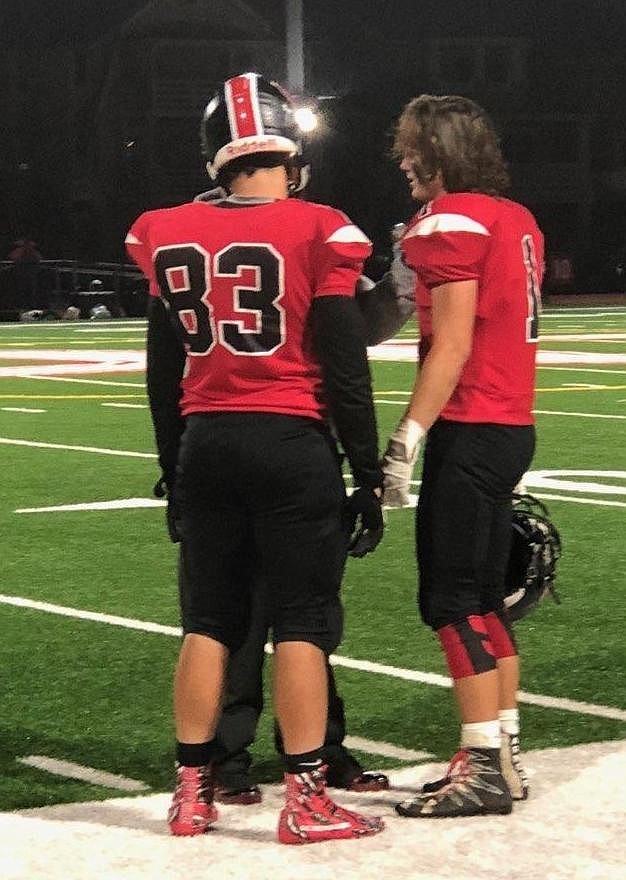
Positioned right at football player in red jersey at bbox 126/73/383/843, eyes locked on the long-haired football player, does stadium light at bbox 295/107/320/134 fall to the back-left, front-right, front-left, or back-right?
front-left

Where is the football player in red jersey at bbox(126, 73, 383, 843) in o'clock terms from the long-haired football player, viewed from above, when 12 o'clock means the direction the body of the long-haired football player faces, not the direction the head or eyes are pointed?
The football player in red jersey is roughly at 11 o'clock from the long-haired football player.

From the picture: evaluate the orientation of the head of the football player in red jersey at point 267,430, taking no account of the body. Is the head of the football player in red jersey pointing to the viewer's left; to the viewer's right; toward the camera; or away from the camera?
away from the camera

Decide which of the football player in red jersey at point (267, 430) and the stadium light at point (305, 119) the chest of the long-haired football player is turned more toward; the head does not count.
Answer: the football player in red jersey

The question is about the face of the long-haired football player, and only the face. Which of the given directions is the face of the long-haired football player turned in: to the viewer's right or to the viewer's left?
to the viewer's left

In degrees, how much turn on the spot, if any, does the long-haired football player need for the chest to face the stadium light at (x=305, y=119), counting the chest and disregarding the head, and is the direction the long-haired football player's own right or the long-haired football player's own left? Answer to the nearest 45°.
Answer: approximately 90° to the long-haired football player's own right

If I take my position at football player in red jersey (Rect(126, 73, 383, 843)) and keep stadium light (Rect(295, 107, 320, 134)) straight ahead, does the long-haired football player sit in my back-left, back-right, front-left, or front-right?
front-right

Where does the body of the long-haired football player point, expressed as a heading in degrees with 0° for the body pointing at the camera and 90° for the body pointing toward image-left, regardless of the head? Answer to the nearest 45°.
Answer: approximately 90°
